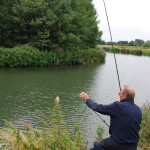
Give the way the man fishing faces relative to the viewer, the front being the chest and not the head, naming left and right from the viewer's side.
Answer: facing away from the viewer and to the left of the viewer
